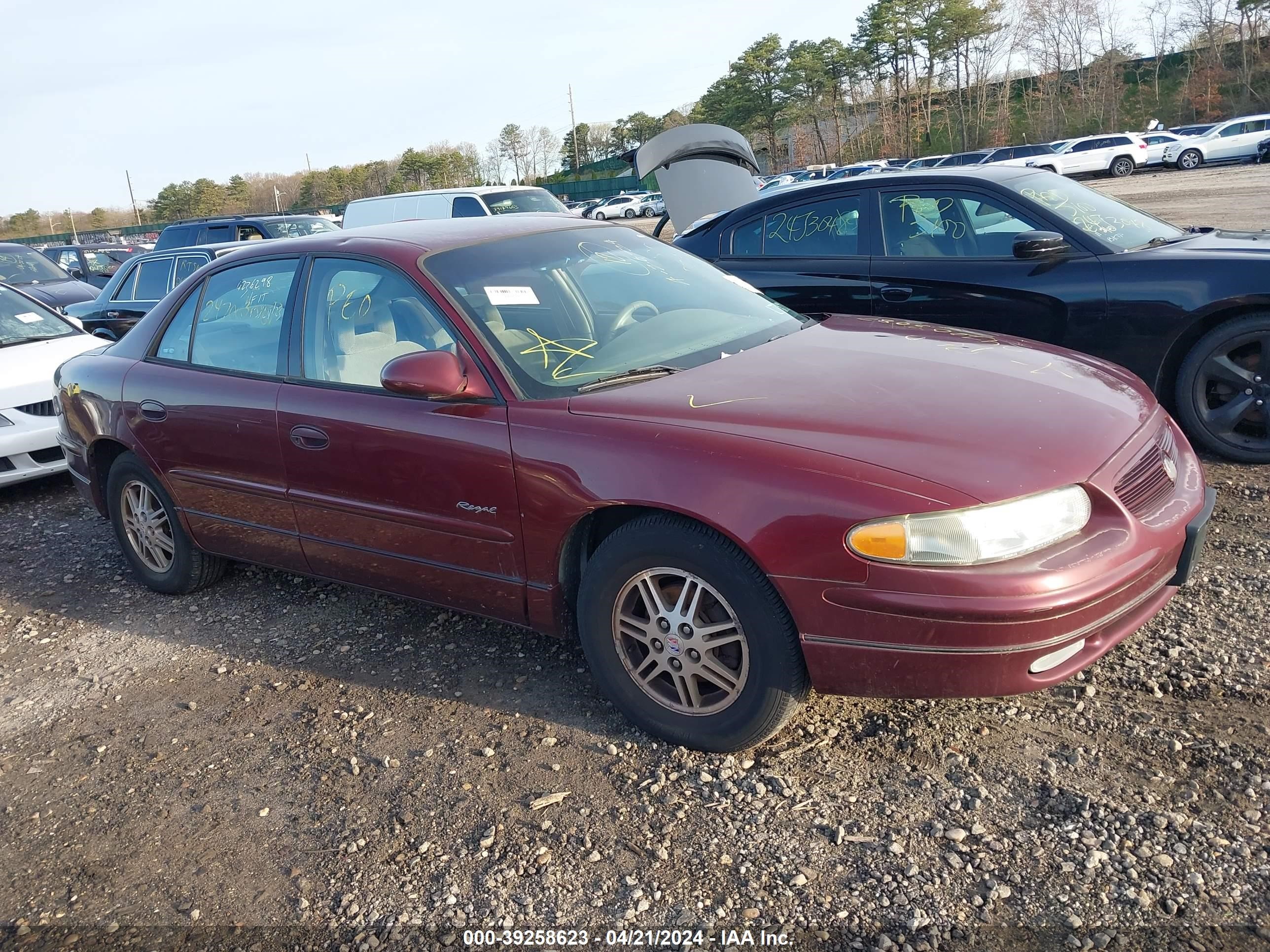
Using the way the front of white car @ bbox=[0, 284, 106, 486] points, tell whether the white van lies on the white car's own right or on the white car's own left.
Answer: on the white car's own left

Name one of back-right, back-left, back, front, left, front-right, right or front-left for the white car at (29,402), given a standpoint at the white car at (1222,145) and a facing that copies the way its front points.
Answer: front-left

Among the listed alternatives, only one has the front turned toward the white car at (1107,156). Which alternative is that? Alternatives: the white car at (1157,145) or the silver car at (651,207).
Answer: the white car at (1157,145)

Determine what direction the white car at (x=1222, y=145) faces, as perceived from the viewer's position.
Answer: facing the viewer and to the left of the viewer

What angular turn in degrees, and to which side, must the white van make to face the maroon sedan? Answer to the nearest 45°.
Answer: approximately 45° to its right

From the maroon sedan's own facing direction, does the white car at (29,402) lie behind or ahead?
behind

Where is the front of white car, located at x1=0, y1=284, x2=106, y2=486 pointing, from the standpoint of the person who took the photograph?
facing the viewer and to the right of the viewer

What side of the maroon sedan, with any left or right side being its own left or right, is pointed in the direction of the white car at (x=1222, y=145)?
left

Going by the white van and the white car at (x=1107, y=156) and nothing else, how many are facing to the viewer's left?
1

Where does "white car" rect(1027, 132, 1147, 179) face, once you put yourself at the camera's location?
facing to the left of the viewer

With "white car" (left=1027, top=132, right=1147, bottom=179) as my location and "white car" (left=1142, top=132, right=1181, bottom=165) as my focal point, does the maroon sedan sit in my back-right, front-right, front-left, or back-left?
back-right

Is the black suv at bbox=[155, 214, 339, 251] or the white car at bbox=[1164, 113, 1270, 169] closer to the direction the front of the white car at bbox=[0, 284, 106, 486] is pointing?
the white car
